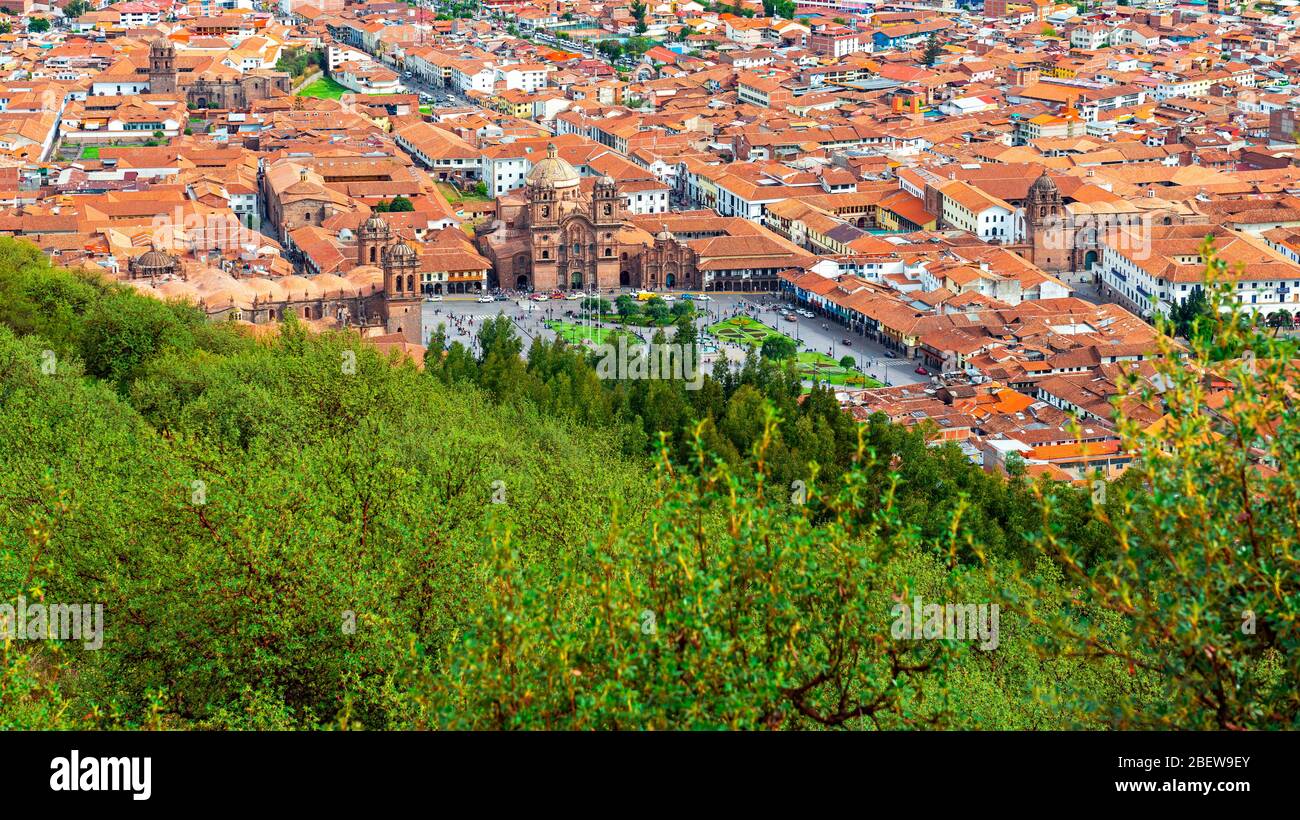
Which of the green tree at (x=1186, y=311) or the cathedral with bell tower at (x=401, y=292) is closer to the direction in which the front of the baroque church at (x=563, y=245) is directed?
the cathedral with bell tower

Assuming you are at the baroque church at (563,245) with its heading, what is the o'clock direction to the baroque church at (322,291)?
the baroque church at (322,291) is roughly at 1 o'clock from the baroque church at (563,245).

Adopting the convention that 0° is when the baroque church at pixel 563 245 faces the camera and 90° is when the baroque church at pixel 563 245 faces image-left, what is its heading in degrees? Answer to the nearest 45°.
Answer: approximately 0°

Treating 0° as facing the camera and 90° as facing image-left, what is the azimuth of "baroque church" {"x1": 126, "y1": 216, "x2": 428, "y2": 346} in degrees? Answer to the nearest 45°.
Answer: approximately 270°

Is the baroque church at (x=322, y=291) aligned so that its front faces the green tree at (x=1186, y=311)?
yes

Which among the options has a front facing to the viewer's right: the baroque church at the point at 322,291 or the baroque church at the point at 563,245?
the baroque church at the point at 322,291

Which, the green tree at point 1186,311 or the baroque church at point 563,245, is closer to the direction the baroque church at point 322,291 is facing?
the green tree

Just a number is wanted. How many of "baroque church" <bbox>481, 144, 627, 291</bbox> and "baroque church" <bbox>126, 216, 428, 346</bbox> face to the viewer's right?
1

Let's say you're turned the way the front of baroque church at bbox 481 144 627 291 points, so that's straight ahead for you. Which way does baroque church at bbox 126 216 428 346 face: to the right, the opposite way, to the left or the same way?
to the left

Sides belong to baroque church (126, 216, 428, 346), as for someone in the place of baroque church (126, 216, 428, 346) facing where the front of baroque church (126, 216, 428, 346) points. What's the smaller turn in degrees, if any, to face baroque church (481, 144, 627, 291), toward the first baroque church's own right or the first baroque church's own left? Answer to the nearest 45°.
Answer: approximately 45° to the first baroque church's own left
